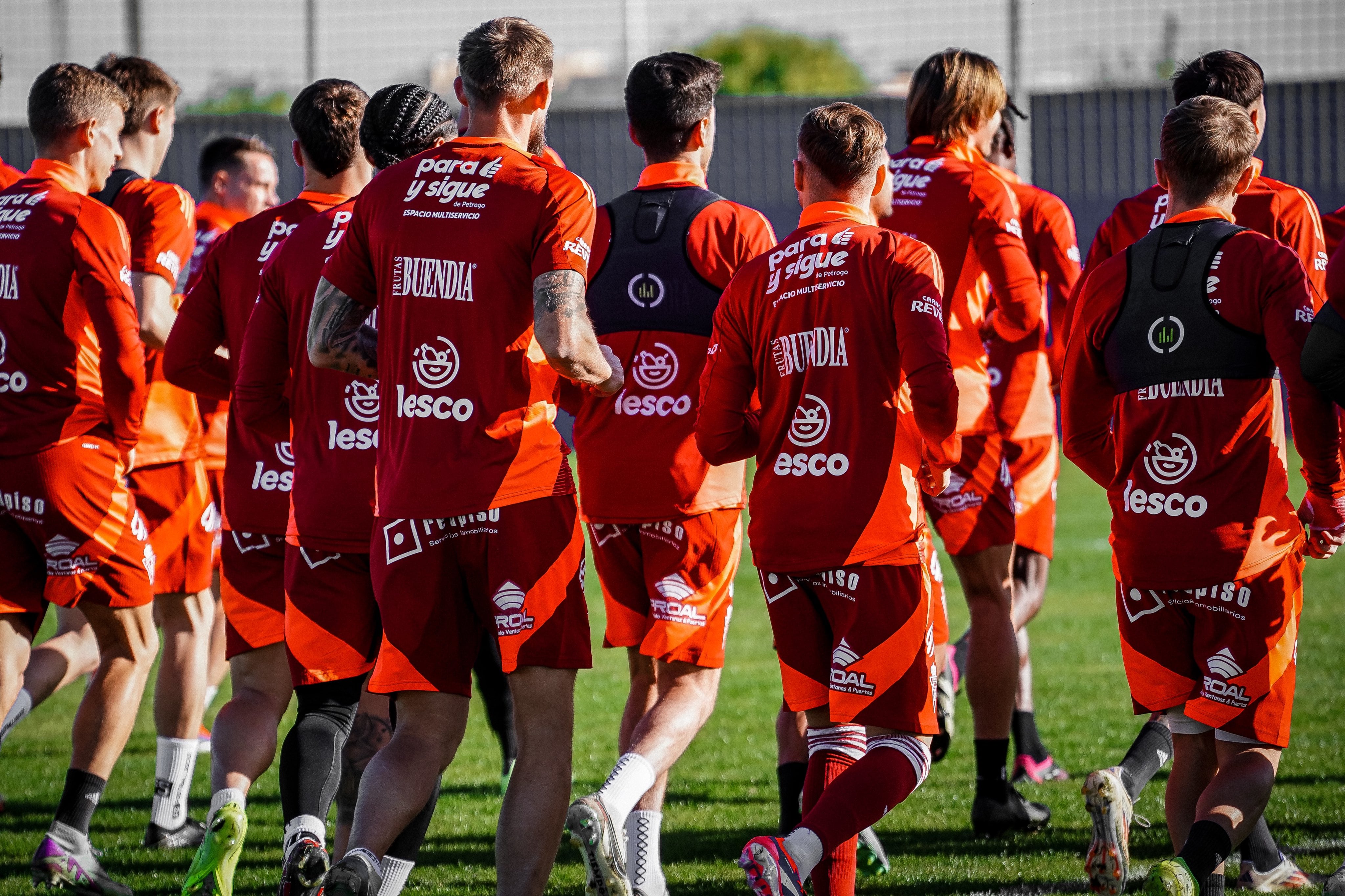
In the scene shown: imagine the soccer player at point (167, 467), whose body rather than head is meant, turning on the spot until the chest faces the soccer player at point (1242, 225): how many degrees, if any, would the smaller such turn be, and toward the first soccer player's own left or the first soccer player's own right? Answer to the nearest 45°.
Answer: approximately 90° to the first soccer player's own right

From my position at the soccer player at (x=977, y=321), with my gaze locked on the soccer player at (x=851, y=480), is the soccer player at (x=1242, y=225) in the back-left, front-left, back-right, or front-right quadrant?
front-left

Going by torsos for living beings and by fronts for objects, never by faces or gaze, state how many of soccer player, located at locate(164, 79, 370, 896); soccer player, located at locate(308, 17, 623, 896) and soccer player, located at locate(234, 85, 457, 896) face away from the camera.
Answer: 3

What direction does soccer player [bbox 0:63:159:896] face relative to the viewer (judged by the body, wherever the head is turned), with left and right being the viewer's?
facing away from the viewer and to the right of the viewer

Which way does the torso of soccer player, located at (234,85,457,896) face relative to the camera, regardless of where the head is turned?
away from the camera

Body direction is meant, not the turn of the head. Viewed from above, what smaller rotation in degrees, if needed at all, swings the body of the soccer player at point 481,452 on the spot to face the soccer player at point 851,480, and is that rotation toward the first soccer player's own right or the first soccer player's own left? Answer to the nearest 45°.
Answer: approximately 90° to the first soccer player's own right

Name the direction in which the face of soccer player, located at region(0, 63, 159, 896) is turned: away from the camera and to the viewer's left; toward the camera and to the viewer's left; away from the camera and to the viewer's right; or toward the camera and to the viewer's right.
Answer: away from the camera and to the viewer's right

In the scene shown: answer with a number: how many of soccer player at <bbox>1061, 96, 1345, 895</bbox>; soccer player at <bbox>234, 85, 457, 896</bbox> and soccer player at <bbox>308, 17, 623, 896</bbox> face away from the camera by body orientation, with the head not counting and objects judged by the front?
3

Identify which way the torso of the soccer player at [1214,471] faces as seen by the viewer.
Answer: away from the camera

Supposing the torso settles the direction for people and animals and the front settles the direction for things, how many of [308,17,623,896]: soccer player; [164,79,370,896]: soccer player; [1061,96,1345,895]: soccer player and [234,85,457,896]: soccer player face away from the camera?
4

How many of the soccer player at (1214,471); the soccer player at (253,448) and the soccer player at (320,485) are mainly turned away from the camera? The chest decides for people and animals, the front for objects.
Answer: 3

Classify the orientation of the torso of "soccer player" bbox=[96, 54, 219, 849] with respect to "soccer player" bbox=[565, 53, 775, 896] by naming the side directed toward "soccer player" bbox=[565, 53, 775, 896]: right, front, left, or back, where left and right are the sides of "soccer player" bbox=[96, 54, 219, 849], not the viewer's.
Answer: right

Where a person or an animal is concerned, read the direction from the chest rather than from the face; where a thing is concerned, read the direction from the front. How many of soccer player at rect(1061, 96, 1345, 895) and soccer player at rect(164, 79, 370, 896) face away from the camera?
2

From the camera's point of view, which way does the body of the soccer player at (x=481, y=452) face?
away from the camera
